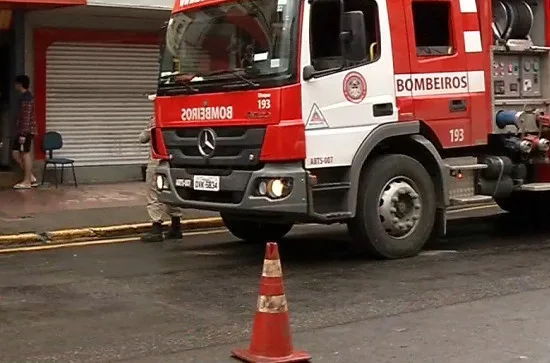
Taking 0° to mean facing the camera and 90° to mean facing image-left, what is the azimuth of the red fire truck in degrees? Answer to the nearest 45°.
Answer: approximately 45°

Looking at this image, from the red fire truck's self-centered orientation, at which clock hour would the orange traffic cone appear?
The orange traffic cone is roughly at 11 o'clock from the red fire truck.
